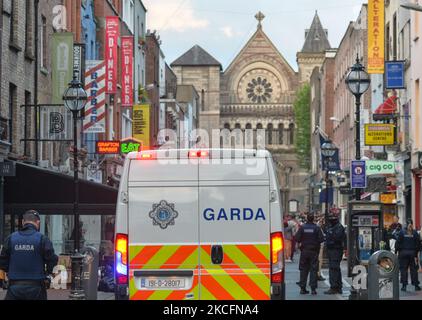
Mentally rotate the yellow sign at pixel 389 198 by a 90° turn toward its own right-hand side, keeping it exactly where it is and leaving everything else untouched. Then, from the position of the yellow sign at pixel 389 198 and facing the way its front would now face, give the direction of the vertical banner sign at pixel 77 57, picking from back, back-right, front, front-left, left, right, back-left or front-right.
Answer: front-left

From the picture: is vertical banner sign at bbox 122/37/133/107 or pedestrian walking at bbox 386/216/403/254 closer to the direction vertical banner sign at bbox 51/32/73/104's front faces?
the pedestrian walking

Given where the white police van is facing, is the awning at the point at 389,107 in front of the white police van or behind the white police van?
in front

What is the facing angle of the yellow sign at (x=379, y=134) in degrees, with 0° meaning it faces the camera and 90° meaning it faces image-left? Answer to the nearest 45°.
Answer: approximately 0°

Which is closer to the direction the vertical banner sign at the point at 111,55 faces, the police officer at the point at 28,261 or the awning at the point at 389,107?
the police officer

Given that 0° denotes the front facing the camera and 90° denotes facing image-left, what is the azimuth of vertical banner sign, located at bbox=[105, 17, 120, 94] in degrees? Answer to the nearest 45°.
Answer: approximately 0°

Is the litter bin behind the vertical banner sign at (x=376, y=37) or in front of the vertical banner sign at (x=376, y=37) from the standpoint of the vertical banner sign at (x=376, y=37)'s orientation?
in front
